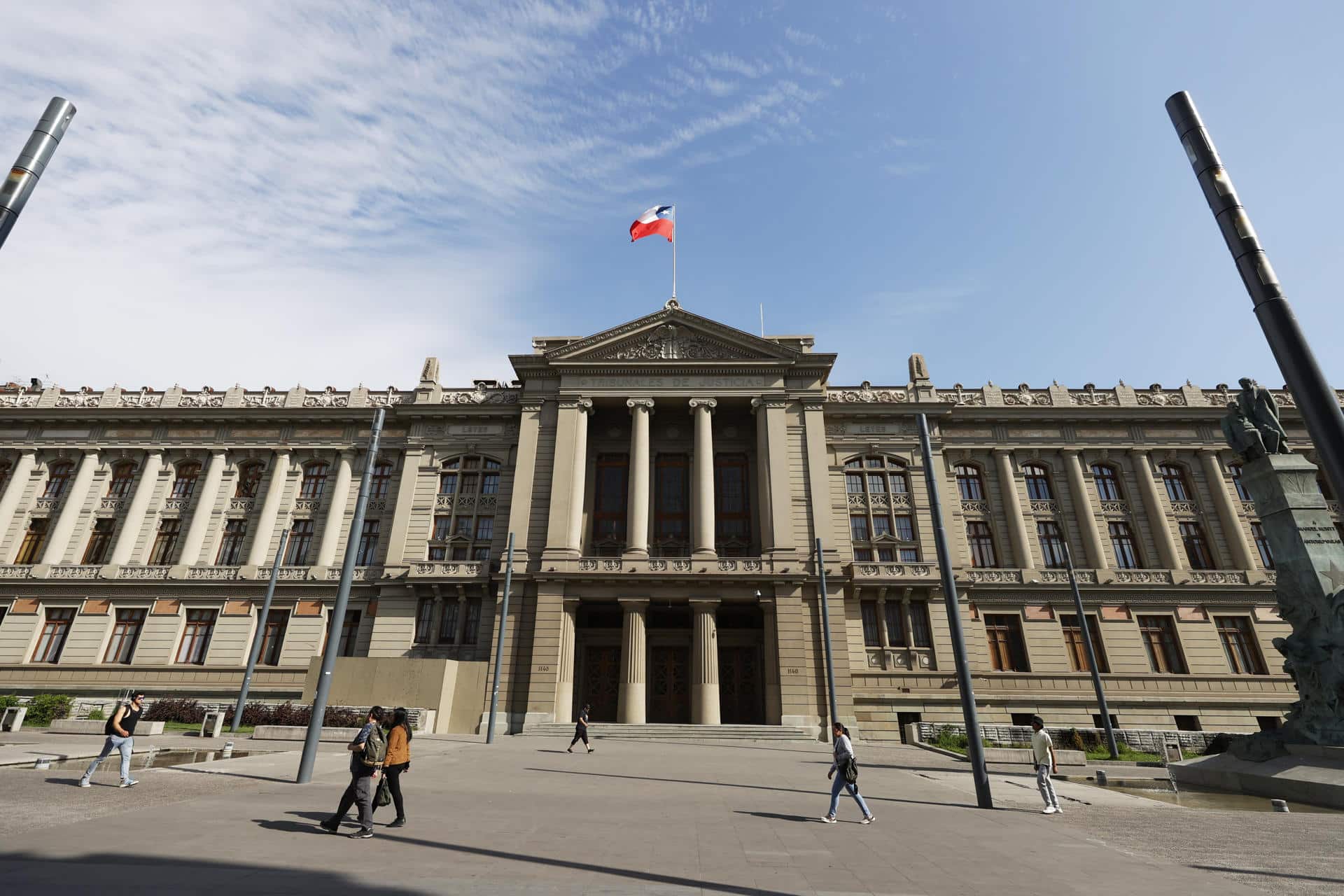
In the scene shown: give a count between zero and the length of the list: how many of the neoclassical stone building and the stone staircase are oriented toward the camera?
2

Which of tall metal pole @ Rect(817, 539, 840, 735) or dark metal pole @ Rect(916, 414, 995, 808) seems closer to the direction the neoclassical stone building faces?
the dark metal pole

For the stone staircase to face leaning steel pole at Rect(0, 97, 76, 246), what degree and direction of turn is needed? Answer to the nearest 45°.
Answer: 0° — it already faces it

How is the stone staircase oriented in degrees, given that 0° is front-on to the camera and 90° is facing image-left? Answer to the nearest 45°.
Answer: approximately 0°

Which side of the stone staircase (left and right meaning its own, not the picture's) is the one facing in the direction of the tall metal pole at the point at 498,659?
right

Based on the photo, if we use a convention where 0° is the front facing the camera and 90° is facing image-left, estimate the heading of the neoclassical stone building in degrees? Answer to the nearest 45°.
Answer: approximately 0°

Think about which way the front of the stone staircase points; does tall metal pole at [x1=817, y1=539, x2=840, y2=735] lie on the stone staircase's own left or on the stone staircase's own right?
on the stone staircase's own left

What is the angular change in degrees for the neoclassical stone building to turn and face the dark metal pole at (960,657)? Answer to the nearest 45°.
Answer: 0° — it already faces it

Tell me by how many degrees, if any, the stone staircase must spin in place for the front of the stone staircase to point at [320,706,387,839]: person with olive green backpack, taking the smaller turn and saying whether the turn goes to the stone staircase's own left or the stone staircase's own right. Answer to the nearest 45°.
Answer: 0° — it already faces them

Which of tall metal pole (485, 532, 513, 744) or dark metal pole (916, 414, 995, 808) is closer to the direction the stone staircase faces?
the dark metal pole
